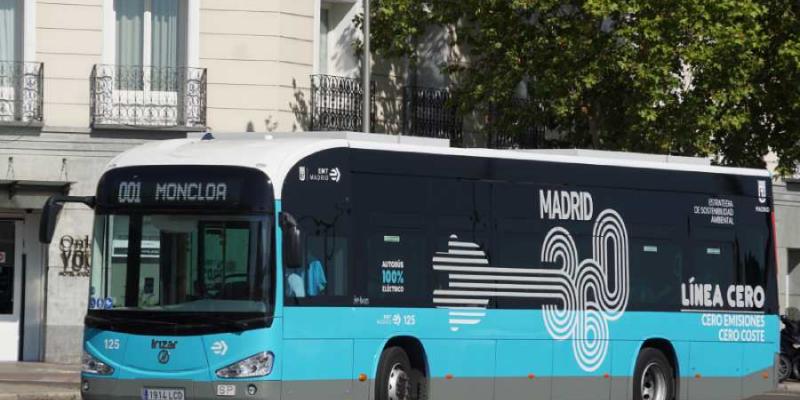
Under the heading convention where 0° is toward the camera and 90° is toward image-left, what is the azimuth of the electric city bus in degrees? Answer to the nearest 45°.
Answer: approximately 45°
